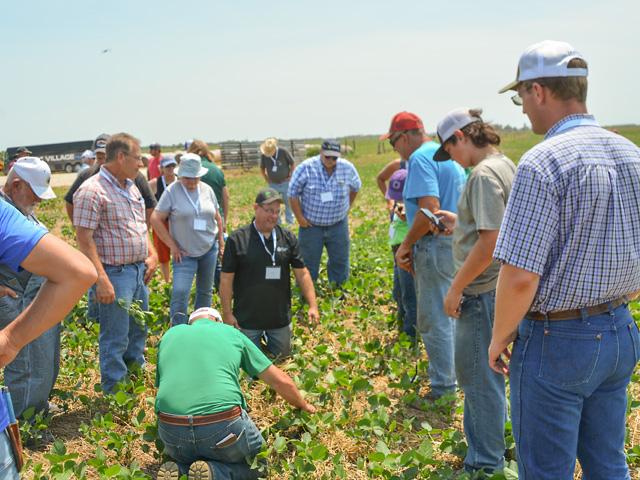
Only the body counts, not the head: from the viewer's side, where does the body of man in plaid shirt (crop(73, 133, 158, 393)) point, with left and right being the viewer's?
facing the viewer and to the right of the viewer

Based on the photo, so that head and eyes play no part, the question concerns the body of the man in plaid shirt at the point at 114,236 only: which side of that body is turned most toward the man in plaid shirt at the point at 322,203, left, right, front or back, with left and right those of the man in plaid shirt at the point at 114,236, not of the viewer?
left

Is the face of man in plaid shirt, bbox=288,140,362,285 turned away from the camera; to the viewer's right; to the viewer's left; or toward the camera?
toward the camera

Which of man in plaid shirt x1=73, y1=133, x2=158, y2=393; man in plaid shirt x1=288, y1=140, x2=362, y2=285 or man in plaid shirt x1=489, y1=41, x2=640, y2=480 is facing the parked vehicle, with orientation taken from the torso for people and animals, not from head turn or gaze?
man in plaid shirt x1=489, y1=41, x2=640, y2=480

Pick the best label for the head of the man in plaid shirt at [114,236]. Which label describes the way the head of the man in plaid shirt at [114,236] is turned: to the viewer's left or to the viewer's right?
to the viewer's right

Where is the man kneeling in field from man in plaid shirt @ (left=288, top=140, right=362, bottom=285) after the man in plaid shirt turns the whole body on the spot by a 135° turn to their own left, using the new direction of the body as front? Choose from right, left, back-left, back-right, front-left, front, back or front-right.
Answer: back-right

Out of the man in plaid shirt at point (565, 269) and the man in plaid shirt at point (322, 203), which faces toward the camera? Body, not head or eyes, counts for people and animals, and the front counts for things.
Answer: the man in plaid shirt at point (322, 203)

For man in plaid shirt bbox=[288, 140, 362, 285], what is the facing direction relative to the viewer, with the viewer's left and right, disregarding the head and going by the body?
facing the viewer

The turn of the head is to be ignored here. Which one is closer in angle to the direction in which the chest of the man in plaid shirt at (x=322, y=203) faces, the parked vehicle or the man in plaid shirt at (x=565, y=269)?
the man in plaid shirt

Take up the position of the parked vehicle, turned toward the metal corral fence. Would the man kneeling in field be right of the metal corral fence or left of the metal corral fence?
right

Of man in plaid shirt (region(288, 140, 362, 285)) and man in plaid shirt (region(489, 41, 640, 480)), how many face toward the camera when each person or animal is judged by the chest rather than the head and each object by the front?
1

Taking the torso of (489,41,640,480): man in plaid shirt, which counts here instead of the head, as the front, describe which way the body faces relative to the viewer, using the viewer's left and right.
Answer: facing away from the viewer and to the left of the viewer

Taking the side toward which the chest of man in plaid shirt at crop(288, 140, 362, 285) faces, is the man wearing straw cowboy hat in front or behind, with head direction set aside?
behind

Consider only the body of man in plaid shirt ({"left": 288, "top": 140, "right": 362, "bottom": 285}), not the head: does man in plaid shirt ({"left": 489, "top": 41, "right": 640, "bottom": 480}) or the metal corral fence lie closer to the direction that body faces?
the man in plaid shirt

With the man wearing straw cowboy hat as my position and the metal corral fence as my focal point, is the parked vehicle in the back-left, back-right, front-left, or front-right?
front-left

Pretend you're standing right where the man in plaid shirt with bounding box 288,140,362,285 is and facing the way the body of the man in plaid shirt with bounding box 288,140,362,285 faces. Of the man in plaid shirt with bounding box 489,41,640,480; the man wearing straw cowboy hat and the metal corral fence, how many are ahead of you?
1

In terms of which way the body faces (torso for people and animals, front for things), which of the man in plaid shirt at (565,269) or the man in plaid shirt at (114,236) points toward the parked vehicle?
the man in plaid shirt at (565,269)
